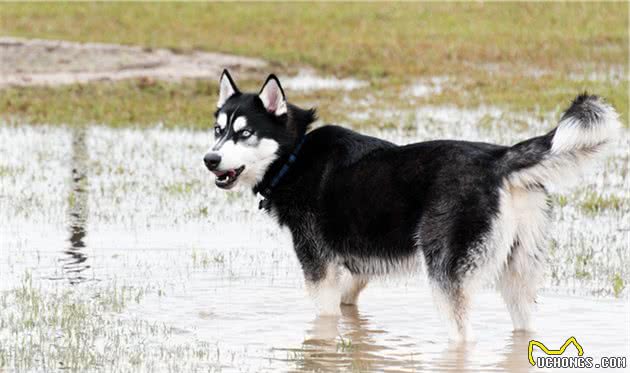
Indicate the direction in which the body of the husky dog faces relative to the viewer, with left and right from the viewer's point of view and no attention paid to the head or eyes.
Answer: facing away from the viewer and to the left of the viewer
